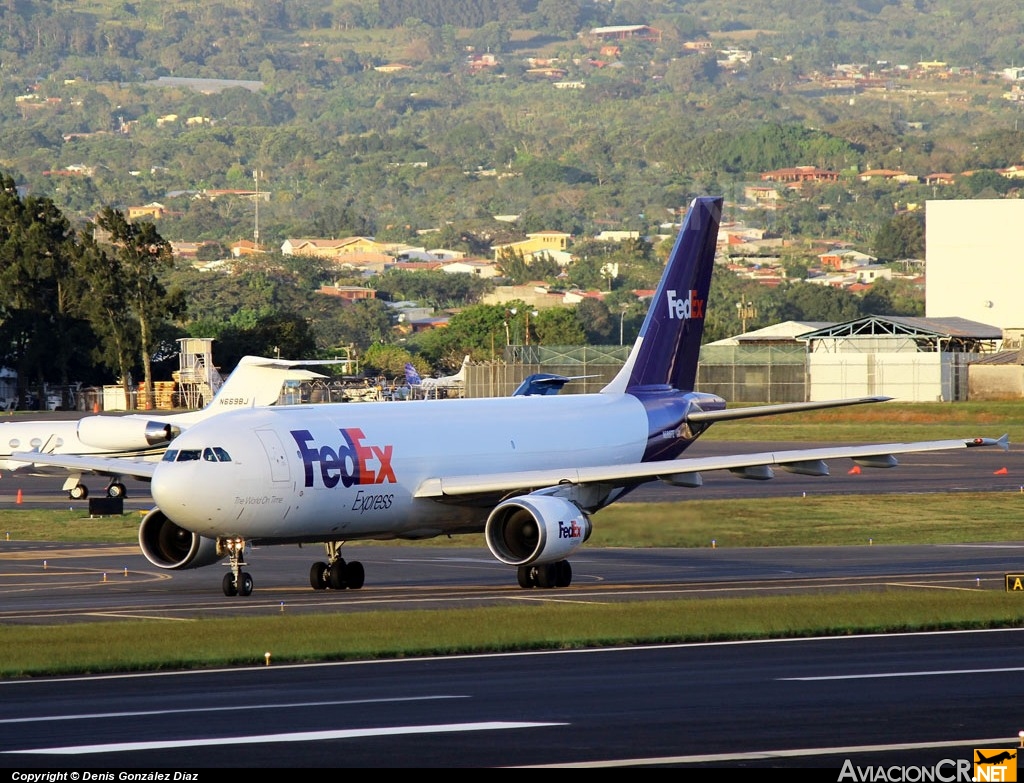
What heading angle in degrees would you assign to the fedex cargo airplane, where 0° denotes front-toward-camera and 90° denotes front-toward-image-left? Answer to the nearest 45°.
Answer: approximately 45°

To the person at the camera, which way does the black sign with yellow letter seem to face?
facing the viewer

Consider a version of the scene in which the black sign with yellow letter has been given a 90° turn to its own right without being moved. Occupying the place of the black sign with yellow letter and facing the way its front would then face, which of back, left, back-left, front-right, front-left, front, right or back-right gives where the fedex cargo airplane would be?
front
